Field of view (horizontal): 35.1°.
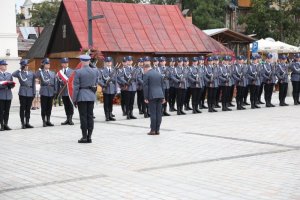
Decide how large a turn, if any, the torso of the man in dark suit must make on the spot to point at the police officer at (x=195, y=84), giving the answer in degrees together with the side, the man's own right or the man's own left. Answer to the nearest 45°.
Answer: approximately 45° to the man's own right

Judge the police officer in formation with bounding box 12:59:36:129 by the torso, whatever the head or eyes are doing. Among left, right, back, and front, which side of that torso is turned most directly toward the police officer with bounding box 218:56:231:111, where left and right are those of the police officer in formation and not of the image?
left

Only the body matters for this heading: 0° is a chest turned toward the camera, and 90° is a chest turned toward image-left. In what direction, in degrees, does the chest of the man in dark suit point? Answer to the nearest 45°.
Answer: approximately 135°

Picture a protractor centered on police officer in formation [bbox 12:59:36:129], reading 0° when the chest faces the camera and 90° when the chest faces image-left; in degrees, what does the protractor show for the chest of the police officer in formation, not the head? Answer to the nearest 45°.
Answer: approximately 0°

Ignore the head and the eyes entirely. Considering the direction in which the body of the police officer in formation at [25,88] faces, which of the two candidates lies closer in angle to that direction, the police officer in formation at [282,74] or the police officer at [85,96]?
the police officer

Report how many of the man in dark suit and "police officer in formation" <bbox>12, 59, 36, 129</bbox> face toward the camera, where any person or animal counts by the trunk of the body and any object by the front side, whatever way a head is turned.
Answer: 1

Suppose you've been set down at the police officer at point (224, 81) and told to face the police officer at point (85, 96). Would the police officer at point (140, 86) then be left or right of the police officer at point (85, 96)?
right

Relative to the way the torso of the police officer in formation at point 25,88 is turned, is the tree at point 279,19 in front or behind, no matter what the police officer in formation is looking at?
behind

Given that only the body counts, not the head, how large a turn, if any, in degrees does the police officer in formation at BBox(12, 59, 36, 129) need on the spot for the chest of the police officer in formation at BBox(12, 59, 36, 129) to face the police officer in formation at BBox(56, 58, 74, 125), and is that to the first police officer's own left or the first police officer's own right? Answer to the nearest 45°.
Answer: approximately 90° to the first police officer's own left

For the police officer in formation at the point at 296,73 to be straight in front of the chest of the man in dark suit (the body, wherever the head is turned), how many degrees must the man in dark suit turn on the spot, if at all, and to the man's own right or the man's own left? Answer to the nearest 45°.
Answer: approximately 90° to the man's own right

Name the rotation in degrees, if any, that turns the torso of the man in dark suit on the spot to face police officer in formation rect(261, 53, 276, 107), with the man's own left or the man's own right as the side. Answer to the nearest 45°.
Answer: approximately 90° to the man's own right
